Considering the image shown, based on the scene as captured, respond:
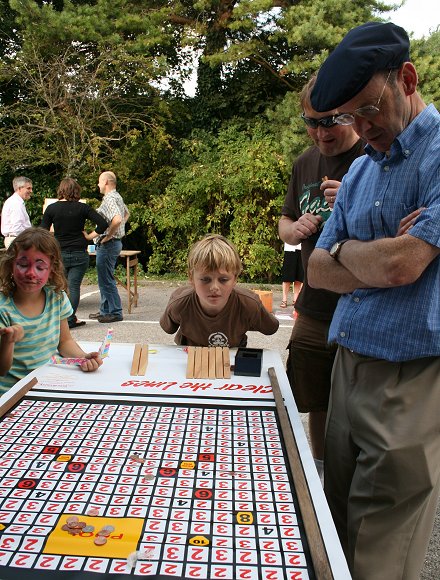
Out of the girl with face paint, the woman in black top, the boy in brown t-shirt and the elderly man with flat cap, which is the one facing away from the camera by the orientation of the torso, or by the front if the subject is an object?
the woman in black top

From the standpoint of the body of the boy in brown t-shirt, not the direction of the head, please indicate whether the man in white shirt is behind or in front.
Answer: behind

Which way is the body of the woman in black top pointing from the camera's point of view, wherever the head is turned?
away from the camera

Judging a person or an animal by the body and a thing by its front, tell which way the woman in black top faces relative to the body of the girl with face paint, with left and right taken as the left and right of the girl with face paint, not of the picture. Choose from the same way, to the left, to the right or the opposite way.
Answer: the opposite way

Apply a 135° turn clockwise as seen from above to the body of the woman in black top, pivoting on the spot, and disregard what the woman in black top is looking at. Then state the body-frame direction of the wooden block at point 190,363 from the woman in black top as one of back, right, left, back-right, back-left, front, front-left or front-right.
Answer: front-right

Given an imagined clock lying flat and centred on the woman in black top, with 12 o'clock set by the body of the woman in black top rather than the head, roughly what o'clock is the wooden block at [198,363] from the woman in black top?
The wooden block is roughly at 6 o'clock from the woman in black top.

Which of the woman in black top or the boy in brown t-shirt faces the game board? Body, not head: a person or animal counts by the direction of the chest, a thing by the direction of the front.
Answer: the boy in brown t-shirt

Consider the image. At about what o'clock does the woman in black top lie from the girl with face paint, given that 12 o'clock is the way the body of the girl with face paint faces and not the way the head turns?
The woman in black top is roughly at 6 o'clock from the girl with face paint.

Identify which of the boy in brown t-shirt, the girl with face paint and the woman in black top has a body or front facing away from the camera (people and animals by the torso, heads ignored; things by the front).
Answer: the woman in black top
